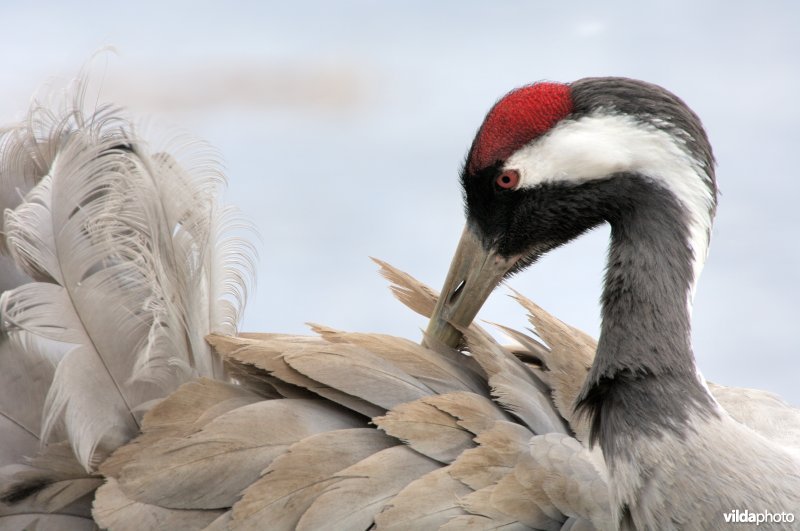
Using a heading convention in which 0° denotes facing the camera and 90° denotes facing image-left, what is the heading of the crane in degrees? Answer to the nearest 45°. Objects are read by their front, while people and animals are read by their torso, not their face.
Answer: approximately 270°
